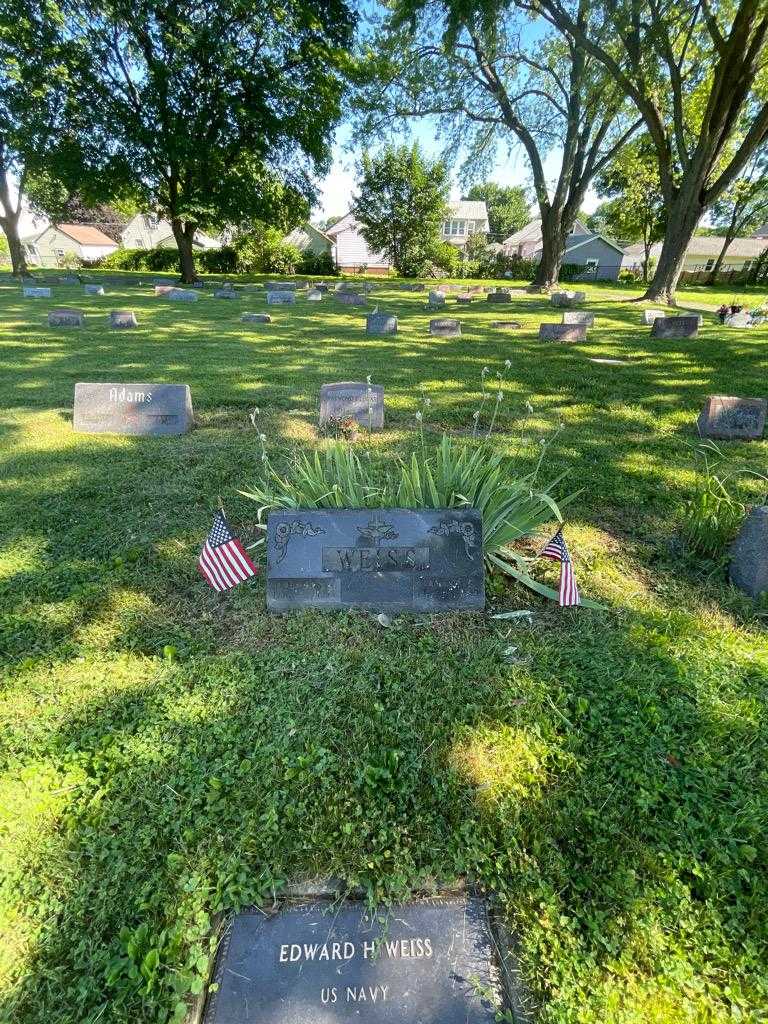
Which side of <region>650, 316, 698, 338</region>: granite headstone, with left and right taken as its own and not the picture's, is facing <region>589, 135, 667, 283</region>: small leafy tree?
back

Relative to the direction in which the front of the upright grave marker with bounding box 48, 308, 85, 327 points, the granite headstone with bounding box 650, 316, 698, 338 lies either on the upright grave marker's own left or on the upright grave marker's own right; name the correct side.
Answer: on the upright grave marker's own left

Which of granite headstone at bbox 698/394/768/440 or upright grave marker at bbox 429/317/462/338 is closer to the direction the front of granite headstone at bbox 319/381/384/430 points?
the granite headstone

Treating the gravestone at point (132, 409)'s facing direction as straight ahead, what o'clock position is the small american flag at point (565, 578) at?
The small american flag is roughly at 11 o'clock from the gravestone.

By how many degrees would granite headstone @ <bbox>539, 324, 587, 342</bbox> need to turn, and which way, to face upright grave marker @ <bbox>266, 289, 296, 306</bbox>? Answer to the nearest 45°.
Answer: approximately 135° to its right

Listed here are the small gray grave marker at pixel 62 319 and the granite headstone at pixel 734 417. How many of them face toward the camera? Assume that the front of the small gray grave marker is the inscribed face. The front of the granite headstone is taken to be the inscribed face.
2

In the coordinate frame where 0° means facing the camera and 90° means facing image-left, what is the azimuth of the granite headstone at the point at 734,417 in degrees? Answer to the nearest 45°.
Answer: approximately 0°

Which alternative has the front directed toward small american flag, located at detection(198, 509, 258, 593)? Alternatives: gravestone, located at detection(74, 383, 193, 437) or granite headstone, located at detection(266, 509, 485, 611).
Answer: the gravestone

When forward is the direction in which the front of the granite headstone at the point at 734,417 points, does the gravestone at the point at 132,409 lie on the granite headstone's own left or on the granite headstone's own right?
on the granite headstone's own right
